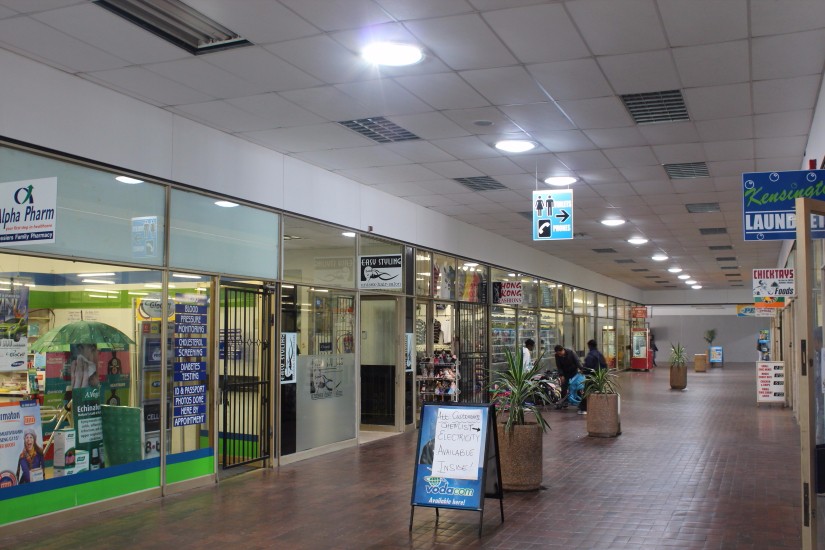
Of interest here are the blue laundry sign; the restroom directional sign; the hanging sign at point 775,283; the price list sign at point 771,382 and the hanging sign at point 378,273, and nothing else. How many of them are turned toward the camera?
5

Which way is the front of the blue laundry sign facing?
toward the camera

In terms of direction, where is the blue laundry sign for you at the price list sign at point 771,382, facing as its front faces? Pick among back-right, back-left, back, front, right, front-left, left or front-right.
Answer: front

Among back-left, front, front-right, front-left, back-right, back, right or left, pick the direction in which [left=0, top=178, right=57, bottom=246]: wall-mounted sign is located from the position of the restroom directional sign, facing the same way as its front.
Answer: front-right

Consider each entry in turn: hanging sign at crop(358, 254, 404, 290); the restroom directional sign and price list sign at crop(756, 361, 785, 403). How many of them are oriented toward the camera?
3

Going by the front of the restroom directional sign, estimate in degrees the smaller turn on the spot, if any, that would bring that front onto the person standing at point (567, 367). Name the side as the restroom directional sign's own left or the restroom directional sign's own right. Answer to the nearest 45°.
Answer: approximately 180°

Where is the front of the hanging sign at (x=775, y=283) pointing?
toward the camera

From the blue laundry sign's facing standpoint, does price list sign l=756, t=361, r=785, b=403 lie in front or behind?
behind

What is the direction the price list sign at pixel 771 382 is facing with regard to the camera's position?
facing the viewer

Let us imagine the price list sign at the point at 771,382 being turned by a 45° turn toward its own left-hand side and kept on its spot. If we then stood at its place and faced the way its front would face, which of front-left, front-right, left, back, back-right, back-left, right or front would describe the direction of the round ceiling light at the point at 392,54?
front-right

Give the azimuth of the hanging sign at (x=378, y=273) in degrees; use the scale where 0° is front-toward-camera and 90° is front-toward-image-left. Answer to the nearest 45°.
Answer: approximately 0°

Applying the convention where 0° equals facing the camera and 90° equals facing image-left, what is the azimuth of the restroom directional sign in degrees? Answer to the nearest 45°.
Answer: approximately 0°

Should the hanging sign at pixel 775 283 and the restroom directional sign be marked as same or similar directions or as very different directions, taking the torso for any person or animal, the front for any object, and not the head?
same or similar directions

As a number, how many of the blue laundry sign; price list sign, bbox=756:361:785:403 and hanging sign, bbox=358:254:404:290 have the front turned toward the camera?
3

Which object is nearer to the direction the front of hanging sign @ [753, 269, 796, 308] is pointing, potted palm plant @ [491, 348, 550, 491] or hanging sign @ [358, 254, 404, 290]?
the potted palm plant

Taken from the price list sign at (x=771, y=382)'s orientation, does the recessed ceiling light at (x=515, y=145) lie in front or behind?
in front
